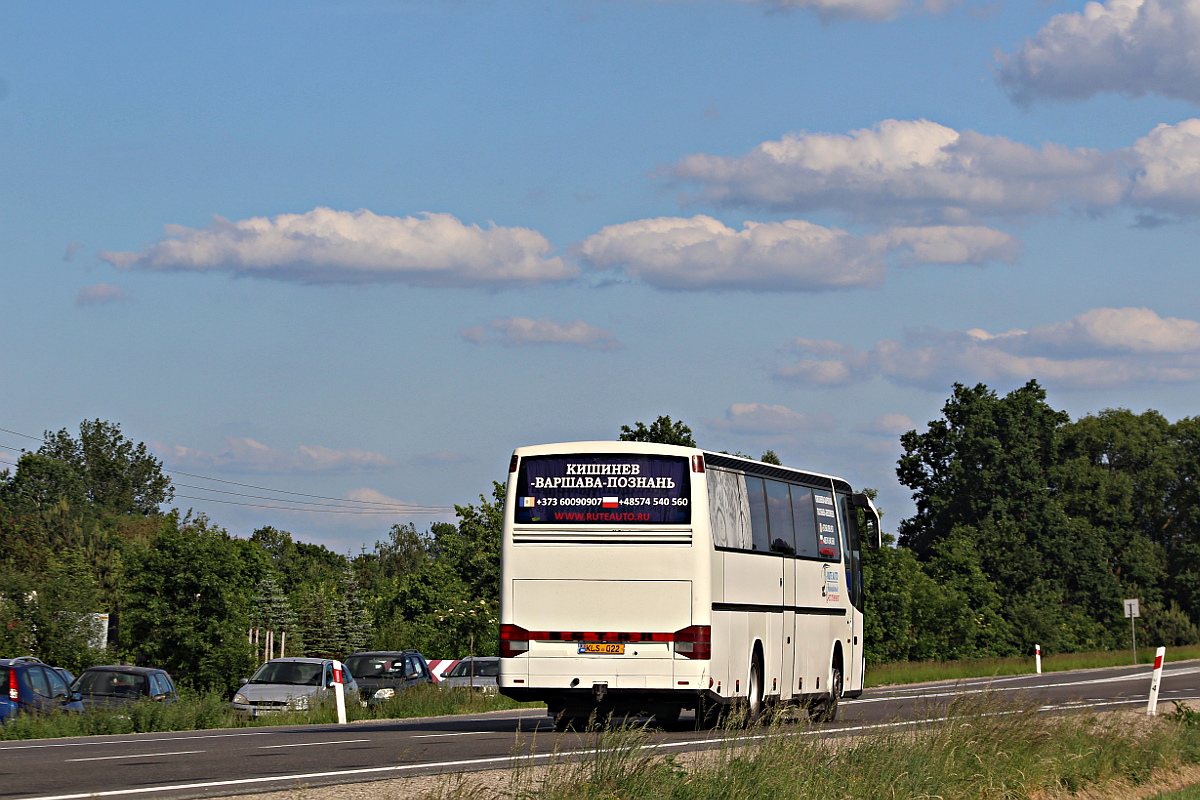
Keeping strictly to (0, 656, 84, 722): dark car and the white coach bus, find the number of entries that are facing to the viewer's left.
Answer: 0

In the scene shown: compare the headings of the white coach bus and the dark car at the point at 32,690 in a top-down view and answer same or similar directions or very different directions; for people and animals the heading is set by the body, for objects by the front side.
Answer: same or similar directions

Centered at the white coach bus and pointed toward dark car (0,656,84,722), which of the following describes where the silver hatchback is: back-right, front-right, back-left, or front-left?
front-right

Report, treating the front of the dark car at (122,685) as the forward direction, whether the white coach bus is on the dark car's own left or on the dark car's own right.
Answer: on the dark car's own left

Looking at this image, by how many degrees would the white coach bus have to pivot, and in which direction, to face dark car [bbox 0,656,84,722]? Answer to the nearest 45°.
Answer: approximately 135° to its left

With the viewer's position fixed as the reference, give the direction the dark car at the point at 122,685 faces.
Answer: facing the viewer and to the left of the viewer

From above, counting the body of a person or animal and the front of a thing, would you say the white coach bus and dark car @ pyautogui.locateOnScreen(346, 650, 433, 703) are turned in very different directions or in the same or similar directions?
very different directions

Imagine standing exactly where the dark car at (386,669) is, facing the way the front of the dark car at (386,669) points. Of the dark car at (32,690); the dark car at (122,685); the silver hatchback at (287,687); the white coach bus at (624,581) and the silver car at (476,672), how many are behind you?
1

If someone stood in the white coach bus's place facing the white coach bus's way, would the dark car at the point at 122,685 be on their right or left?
on their left

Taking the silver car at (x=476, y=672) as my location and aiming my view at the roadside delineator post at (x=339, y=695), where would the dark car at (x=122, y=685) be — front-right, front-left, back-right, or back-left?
front-right

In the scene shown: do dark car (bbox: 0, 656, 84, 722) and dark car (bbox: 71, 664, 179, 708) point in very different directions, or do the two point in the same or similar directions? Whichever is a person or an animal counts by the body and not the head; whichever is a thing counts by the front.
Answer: very different directions

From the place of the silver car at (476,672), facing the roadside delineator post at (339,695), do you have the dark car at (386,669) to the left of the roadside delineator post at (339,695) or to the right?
right

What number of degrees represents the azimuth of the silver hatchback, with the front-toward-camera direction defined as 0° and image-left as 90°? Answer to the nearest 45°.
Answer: approximately 45°

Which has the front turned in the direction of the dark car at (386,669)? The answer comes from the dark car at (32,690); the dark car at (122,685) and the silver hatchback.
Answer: the dark car at (32,690)

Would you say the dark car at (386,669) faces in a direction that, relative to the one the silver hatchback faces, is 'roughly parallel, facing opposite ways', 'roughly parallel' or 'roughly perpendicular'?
roughly parallel

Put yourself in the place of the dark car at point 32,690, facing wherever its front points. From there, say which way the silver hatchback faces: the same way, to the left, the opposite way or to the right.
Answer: the opposite way
